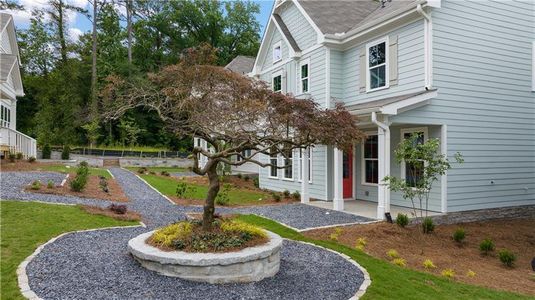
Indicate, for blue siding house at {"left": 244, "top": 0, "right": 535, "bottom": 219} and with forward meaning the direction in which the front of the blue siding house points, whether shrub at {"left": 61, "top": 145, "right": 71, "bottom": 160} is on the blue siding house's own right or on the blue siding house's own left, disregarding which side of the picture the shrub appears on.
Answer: on the blue siding house's own right

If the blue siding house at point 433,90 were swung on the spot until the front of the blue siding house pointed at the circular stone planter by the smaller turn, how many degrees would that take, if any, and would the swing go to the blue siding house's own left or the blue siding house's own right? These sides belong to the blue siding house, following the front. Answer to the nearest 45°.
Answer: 0° — it already faces it

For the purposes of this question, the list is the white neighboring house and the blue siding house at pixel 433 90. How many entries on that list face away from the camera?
0

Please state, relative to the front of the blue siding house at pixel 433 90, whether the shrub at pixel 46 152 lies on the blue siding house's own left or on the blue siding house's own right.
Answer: on the blue siding house's own right

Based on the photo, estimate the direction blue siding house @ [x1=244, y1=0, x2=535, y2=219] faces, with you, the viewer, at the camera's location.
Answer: facing the viewer and to the left of the viewer
